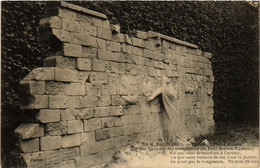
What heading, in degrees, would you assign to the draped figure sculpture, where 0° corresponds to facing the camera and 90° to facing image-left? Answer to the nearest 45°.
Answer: approximately 315°
